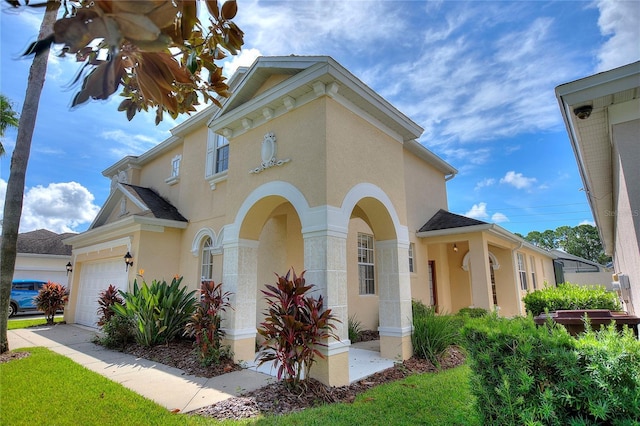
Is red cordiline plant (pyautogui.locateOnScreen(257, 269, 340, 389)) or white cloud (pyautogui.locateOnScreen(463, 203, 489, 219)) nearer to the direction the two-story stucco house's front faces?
the red cordiline plant

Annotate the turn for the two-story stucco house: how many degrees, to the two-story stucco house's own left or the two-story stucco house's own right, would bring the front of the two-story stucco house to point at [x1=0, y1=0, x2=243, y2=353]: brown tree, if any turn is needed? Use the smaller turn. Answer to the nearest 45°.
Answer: approximately 45° to the two-story stucco house's own left

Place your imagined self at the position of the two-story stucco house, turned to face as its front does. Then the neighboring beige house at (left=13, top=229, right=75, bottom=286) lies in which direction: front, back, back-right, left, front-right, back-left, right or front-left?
right

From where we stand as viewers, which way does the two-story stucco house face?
facing the viewer and to the left of the viewer
